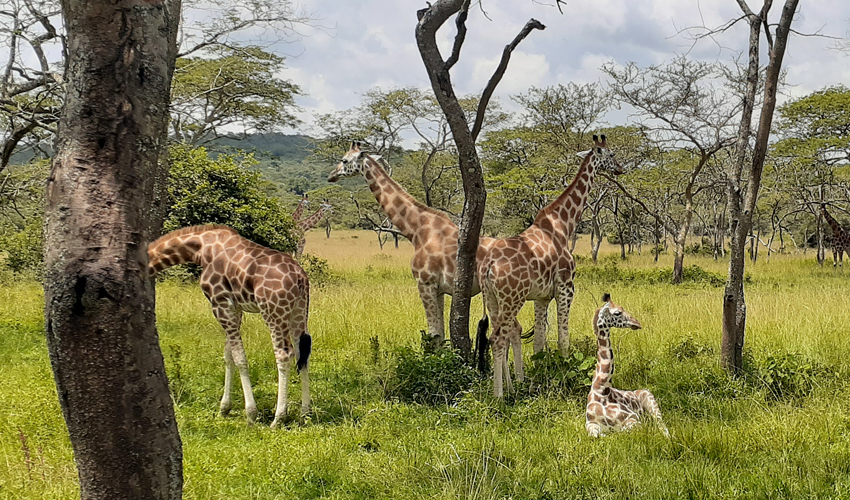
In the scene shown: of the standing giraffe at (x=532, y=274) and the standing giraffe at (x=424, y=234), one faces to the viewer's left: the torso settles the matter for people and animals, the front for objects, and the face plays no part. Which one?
the standing giraffe at (x=424, y=234)

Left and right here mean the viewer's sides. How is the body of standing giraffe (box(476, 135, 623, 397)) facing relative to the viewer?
facing away from the viewer and to the right of the viewer

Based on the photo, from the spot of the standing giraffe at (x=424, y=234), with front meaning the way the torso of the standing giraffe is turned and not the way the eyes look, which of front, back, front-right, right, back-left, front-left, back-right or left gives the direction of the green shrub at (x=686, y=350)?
back

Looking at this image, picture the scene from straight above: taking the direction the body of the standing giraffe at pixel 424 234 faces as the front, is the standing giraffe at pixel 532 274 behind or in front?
behind

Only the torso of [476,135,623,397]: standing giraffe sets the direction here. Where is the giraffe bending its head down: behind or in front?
behind

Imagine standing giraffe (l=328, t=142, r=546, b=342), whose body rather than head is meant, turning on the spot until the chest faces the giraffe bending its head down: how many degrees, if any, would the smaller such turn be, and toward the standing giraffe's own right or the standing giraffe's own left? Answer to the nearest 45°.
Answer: approximately 45° to the standing giraffe's own left

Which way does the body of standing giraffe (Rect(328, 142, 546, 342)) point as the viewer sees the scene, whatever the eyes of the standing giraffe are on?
to the viewer's left

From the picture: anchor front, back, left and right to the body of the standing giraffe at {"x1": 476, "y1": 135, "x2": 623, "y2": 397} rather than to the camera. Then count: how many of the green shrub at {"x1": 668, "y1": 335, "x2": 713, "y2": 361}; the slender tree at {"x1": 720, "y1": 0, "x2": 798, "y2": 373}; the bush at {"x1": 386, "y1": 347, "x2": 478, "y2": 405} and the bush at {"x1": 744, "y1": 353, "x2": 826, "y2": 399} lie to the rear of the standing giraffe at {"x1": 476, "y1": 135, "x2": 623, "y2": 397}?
1

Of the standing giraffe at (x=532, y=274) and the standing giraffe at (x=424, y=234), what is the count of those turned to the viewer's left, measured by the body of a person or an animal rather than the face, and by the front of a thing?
1

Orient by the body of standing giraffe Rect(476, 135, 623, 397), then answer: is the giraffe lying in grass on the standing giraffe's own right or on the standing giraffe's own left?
on the standing giraffe's own right
